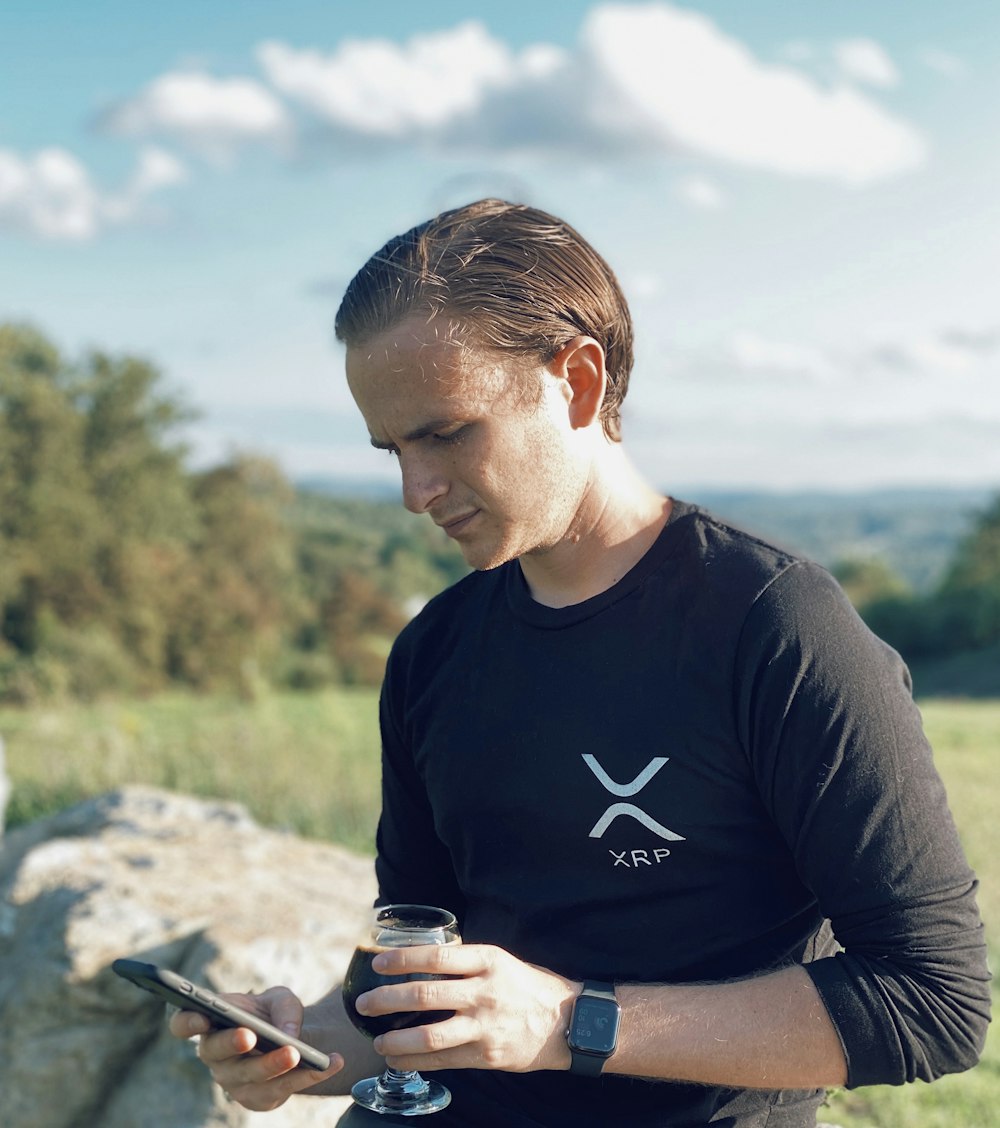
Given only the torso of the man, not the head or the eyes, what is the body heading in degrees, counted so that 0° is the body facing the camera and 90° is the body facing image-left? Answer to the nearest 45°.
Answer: approximately 45°

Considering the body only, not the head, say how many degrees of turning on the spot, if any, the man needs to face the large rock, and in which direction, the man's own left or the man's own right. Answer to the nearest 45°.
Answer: approximately 90° to the man's own right
